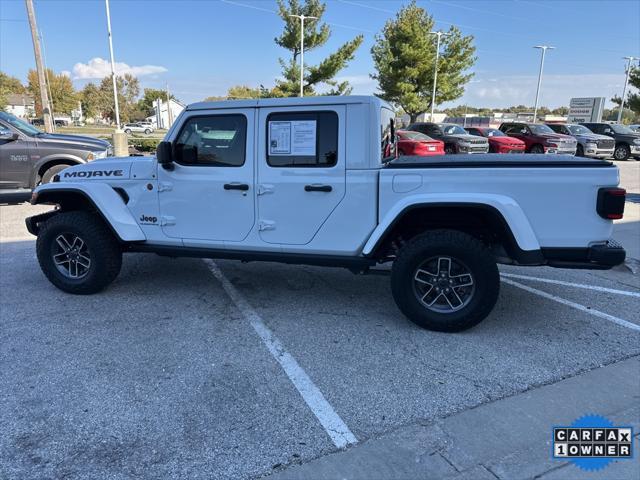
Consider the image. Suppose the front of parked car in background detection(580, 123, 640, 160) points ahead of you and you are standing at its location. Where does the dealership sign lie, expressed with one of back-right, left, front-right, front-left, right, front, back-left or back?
back-left

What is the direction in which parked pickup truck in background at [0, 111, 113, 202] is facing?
to the viewer's right

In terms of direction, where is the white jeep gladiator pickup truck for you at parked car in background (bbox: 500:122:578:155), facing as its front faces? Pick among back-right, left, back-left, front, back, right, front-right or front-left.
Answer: front-right

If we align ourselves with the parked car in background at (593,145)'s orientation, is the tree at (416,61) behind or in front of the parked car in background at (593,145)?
behind

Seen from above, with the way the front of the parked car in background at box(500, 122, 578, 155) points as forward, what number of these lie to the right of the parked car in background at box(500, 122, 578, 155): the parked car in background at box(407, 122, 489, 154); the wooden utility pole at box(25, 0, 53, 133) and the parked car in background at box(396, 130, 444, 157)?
3

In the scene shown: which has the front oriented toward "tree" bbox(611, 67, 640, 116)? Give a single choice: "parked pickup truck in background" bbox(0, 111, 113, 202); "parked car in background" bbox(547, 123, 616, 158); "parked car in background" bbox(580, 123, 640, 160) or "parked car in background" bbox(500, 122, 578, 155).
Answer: "parked pickup truck in background" bbox(0, 111, 113, 202)

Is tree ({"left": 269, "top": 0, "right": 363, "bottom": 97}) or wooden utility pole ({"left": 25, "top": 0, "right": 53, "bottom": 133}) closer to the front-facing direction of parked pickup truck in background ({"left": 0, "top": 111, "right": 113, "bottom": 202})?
the tree

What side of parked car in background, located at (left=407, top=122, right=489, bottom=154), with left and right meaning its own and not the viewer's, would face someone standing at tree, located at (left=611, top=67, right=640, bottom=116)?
left

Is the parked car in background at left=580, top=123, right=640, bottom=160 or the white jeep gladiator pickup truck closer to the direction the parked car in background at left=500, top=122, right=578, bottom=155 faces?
the white jeep gladiator pickup truck

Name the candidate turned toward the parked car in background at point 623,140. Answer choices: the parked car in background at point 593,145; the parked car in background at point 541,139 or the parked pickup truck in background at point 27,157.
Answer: the parked pickup truck in background at point 27,157

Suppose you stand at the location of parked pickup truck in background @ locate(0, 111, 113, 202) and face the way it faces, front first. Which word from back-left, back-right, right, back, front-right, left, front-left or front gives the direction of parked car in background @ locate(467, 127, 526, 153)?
front

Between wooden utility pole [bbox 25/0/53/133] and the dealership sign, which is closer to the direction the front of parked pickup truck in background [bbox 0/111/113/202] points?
the dealership sign

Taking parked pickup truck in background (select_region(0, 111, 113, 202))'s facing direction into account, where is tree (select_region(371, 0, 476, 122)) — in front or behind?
in front

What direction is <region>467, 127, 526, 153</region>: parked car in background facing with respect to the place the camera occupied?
facing the viewer and to the right of the viewer

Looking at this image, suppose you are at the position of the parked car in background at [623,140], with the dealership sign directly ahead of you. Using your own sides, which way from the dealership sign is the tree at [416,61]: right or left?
left

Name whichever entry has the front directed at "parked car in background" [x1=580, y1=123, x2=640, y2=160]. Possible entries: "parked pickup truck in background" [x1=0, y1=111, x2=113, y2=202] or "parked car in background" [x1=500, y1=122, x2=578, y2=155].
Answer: "parked pickup truck in background" [x1=0, y1=111, x2=113, y2=202]

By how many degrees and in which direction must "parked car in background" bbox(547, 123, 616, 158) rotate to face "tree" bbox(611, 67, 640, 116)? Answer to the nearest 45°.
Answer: approximately 135° to its left

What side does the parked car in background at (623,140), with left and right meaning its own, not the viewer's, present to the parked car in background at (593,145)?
right

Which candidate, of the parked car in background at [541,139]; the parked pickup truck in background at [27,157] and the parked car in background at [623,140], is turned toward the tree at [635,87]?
the parked pickup truck in background at [27,157]

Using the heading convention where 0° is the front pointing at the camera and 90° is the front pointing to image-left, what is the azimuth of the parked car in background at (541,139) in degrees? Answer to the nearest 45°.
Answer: approximately 315°
